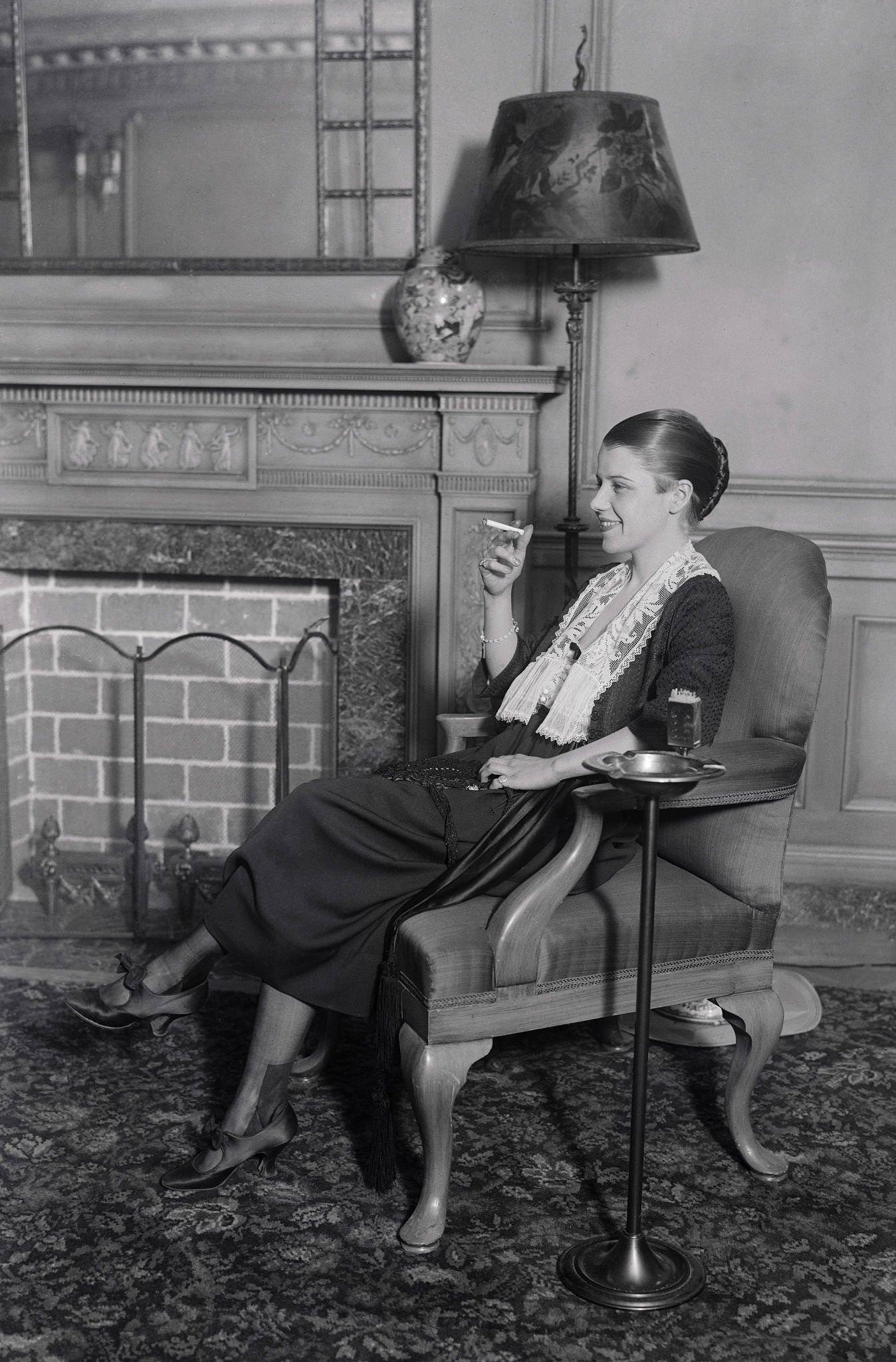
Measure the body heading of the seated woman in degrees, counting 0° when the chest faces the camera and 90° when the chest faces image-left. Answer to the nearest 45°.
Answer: approximately 90°

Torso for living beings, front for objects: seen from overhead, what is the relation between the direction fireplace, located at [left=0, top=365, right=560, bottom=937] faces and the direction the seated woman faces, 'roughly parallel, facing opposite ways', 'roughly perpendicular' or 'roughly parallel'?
roughly perpendicular

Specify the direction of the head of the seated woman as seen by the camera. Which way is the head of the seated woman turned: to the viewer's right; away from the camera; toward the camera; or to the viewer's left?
to the viewer's left

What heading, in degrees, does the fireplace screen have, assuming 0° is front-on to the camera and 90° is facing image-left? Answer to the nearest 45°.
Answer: approximately 0°

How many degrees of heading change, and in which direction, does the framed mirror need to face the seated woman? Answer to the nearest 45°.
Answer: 0° — it already faces them

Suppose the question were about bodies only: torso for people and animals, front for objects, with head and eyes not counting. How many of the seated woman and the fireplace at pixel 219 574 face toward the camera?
1
